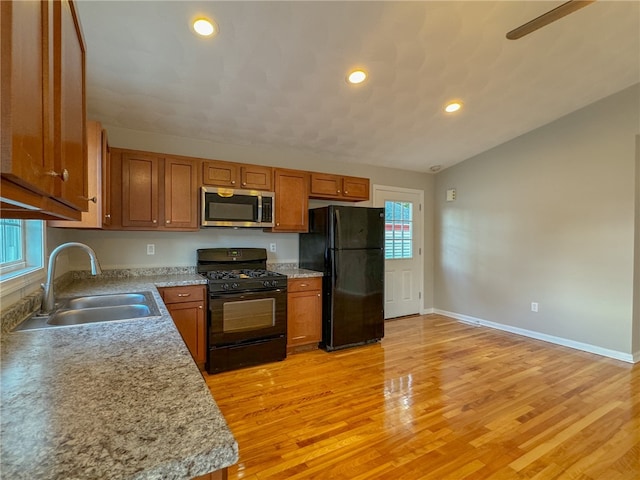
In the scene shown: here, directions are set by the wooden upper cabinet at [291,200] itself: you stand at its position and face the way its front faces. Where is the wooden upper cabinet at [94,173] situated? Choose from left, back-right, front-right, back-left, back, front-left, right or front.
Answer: right

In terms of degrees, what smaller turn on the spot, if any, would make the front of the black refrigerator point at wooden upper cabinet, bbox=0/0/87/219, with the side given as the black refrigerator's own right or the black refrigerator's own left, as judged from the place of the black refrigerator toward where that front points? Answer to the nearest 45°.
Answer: approximately 45° to the black refrigerator's own right

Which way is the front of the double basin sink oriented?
to the viewer's right

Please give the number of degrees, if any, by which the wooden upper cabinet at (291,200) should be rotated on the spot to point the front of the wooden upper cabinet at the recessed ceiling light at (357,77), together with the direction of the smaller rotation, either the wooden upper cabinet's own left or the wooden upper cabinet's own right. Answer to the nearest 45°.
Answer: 0° — it already faces it

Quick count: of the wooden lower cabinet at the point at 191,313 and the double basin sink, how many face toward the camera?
1

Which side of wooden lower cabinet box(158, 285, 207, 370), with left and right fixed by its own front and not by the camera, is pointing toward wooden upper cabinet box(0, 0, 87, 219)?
front

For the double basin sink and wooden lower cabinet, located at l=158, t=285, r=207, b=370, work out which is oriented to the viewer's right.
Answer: the double basin sink

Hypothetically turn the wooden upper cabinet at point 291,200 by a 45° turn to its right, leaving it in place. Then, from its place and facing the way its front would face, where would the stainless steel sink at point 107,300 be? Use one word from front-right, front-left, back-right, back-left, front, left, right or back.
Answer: front-right
